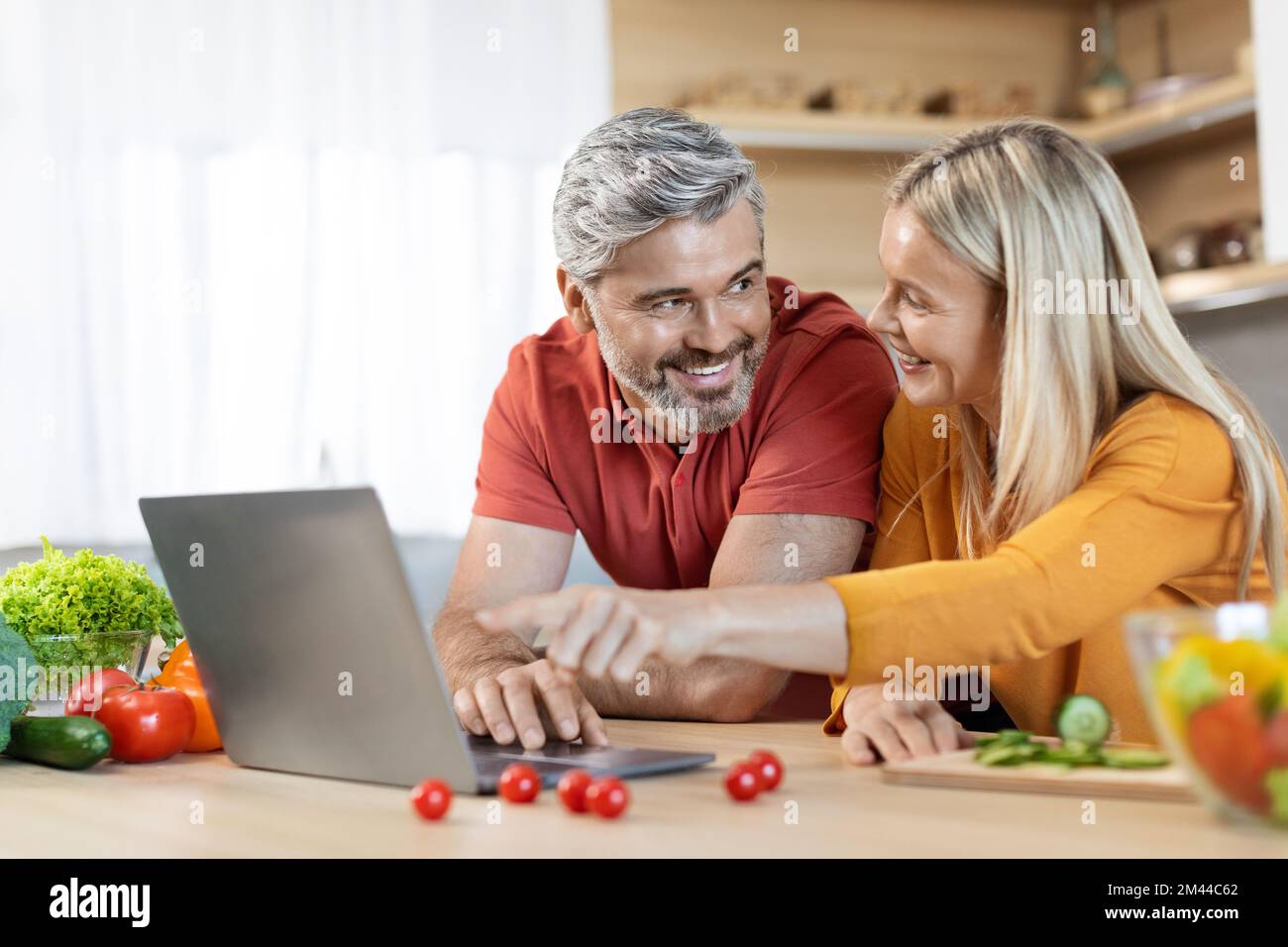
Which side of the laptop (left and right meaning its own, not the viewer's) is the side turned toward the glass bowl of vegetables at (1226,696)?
right

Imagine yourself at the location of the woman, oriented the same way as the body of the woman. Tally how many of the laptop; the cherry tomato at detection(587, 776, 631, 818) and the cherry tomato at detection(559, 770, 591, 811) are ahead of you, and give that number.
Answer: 3

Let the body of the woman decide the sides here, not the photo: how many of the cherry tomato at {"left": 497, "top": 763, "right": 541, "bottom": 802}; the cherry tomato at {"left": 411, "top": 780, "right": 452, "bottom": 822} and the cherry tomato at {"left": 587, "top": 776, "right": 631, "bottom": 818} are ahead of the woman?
3

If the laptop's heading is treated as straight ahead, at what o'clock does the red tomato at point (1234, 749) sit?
The red tomato is roughly at 3 o'clock from the laptop.

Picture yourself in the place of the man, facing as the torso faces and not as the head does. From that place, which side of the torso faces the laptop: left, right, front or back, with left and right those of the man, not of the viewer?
front

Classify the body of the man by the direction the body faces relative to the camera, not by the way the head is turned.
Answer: toward the camera

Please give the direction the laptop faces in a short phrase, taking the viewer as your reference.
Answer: facing away from the viewer and to the right of the viewer

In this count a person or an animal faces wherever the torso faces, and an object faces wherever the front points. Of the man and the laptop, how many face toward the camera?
1

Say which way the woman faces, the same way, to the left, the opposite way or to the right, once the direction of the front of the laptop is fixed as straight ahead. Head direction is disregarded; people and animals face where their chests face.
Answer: the opposite way

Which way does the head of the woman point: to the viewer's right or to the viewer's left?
to the viewer's left

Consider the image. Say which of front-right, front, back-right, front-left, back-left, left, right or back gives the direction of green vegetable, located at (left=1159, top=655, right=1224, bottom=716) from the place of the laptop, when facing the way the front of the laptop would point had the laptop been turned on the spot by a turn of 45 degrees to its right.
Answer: front-right

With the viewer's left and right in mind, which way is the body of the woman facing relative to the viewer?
facing the viewer and to the left of the viewer

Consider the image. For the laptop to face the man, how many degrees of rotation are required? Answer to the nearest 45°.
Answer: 0° — it already faces them

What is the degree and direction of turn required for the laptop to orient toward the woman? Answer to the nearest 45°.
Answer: approximately 45° to its right
